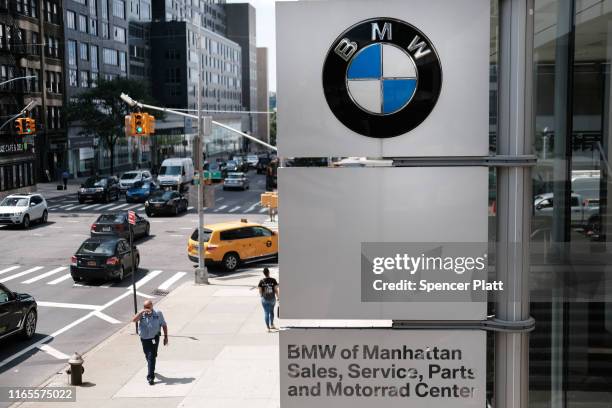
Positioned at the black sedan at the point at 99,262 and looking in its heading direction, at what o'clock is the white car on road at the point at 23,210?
The white car on road is roughly at 10 o'clock from the black sedan.

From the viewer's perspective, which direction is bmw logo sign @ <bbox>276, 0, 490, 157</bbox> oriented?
toward the camera

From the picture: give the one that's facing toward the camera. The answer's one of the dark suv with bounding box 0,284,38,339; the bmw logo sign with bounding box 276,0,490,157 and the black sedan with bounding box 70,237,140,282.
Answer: the bmw logo sign

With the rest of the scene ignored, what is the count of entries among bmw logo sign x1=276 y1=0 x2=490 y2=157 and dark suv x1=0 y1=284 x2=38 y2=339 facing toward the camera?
1

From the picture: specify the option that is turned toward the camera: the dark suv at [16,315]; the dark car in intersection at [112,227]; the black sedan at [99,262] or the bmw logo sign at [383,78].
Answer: the bmw logo sign

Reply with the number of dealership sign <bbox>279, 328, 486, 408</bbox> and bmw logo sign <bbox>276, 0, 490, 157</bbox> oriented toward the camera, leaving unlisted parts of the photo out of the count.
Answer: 2

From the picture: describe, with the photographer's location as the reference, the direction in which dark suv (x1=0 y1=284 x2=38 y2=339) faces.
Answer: facing away from the viewer and to the right of the viewer

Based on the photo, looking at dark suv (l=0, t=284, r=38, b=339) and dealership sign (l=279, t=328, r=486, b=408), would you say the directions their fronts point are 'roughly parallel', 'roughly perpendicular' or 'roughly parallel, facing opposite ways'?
roughly parallel, facing opposite ways

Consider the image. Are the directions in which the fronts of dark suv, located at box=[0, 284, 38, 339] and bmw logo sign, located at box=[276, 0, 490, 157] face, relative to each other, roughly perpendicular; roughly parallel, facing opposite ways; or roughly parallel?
roughly parallel, facing opposite ways

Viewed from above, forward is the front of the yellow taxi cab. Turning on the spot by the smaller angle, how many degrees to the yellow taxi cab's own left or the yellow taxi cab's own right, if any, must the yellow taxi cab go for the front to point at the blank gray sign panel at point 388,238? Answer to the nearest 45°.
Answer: approximately 135° to the yellow taxi cab's own right

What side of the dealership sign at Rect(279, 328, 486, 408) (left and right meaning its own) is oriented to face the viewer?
front

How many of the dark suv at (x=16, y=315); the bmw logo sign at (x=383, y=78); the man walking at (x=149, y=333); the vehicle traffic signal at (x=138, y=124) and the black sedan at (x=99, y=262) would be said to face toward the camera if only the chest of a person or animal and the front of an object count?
3

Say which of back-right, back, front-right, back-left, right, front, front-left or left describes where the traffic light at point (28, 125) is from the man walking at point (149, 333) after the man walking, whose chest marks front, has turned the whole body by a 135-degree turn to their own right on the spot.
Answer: front-right
